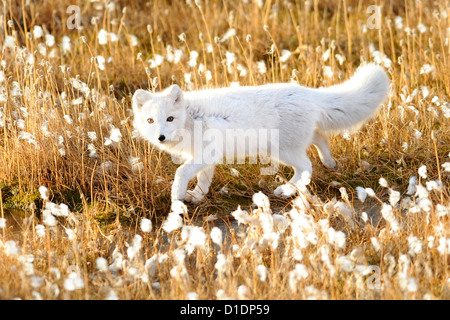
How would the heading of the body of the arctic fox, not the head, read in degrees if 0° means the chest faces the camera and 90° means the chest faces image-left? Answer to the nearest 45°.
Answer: approximately 90°
